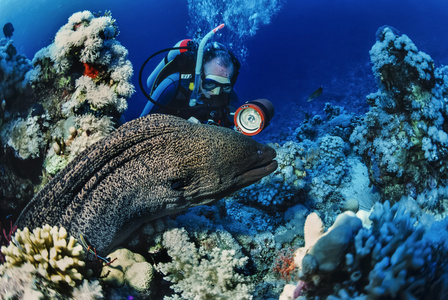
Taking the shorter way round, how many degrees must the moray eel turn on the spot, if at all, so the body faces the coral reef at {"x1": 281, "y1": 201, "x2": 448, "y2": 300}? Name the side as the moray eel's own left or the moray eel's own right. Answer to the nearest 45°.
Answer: approximately 45° to the moray eel's own right

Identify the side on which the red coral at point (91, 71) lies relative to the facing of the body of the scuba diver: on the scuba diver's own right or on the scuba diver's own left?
on the scuba diver's own right

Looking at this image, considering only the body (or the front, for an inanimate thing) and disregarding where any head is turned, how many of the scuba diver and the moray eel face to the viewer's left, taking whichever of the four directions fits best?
0

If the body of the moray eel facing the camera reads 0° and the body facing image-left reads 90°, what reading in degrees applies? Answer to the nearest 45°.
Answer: approximately 270°

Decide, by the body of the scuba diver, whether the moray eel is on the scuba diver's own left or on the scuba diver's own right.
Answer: on the scuba diver's own right

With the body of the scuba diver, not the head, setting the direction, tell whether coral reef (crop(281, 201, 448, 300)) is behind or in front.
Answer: in front

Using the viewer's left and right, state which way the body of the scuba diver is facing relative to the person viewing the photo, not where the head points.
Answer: facing the viewer and to the right of the viewer
